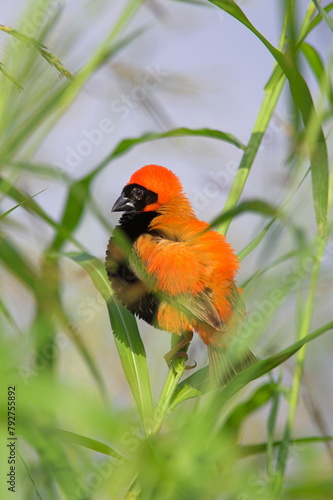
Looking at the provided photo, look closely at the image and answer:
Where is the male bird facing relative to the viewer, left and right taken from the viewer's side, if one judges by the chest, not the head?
facing to the left of the viewer
